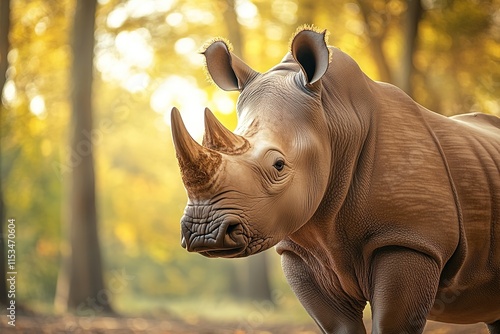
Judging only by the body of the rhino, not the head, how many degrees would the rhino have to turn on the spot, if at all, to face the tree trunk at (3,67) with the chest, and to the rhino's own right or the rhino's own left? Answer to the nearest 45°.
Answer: approximately 90° to the rhino's own right

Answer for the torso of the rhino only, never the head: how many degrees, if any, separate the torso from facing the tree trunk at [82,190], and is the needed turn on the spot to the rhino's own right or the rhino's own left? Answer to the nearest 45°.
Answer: approximately 90° to the rhino's own right

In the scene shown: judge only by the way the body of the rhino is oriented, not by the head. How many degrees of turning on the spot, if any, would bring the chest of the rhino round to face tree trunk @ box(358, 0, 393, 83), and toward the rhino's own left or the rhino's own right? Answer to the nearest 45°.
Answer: approximately 135° to the rhino's own right

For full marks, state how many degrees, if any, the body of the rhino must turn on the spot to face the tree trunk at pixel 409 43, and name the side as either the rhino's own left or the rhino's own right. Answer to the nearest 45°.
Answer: approximately 135° to the rhino's own right

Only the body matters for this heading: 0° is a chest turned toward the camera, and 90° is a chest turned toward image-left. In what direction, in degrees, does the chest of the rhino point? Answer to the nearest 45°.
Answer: approximately 45°
